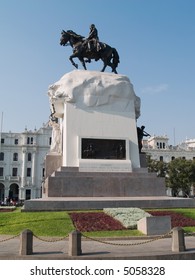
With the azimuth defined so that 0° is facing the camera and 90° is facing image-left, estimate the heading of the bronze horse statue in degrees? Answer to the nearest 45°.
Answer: approximately 90°
